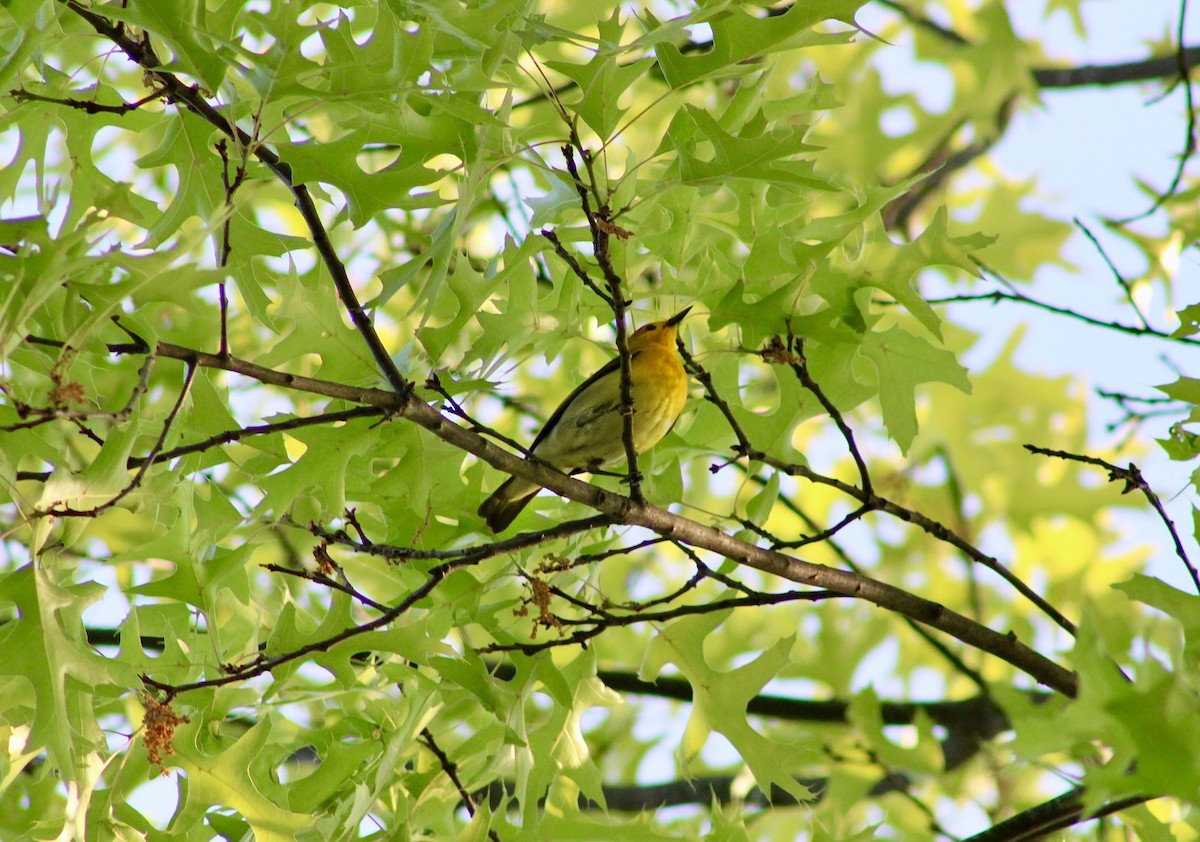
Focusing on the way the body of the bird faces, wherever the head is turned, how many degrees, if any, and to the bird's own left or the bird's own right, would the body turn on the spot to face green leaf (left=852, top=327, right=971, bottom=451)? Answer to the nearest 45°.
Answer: approximately 45° to the bird's own left

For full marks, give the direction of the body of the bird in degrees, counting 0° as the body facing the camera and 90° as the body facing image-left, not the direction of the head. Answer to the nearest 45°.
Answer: approximately 270°
